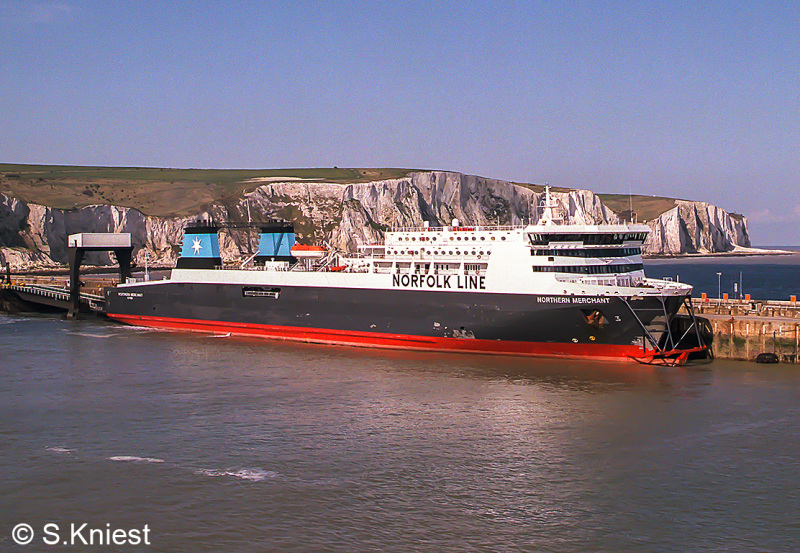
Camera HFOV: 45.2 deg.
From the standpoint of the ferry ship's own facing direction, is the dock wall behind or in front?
in front

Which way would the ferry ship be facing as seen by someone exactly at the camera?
facing the viewer and to the right of the viewer
